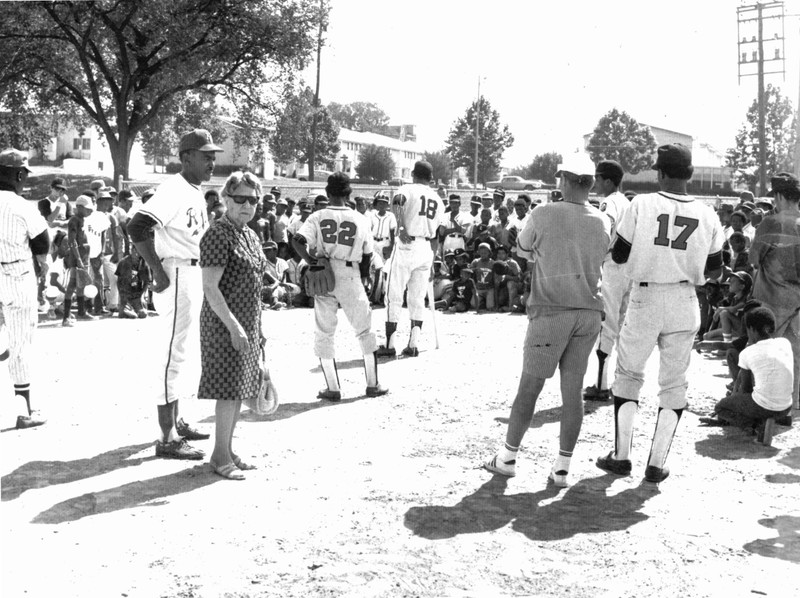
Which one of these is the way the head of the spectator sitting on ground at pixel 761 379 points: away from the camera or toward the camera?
away from the camera

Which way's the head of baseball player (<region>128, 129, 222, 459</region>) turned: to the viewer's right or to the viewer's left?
to the viewer's right

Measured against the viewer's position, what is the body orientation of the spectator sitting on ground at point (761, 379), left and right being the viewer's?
facing away from the viewer and to the left of the viewer

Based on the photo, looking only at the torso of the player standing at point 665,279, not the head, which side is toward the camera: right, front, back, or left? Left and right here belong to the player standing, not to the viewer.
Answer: back

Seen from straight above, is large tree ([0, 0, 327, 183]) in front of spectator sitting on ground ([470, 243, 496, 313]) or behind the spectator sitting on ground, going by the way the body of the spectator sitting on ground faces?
behind

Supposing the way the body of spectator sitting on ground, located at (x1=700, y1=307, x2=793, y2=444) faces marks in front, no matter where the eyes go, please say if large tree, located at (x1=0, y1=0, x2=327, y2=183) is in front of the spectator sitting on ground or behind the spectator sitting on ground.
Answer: in front

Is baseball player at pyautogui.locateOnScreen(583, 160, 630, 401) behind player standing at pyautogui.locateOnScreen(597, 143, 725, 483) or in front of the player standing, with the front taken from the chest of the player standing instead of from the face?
in front

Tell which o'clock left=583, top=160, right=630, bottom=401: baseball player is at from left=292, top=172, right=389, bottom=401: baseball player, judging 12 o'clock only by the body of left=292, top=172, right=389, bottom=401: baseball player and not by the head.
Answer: left=583, top=160, right=630, bottom=401: baseball player is roughly at 3 o'clock from left=292, top=172, right=389, bottom=401: baseball player.

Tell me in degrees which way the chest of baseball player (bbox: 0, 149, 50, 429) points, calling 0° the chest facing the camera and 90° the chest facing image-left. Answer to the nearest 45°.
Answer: approximately 225°

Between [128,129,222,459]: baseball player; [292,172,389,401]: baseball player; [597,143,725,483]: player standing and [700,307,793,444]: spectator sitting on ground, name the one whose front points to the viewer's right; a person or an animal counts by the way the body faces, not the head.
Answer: [128,129,222,459]: baseball player

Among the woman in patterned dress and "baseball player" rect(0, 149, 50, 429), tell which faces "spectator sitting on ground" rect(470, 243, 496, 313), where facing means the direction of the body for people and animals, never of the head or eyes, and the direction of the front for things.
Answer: the baseball player

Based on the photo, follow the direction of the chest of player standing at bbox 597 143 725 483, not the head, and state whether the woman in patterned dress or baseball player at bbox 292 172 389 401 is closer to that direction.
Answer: the baseball player

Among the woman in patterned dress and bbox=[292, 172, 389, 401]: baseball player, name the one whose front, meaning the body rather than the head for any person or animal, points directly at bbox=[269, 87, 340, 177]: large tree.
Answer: the baseball player

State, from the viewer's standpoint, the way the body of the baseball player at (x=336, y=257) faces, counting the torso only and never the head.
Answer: away from the camera

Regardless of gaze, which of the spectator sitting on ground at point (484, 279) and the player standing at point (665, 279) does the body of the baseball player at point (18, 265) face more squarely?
the spectator sitting on ground

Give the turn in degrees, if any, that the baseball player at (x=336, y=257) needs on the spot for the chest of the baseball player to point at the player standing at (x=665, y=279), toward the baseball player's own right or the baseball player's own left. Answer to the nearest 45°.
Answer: approximately 135° to the baseball player's own right

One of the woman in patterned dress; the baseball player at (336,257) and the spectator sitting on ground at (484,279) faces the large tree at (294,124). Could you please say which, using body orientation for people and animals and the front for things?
the baseball player
